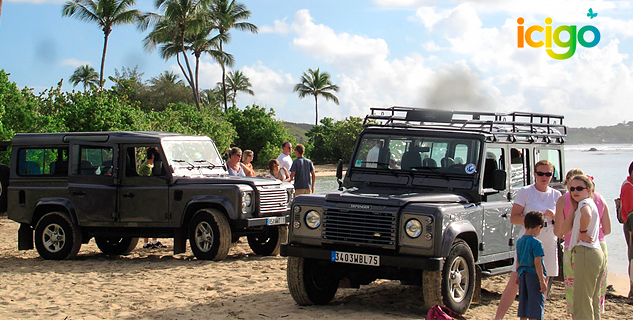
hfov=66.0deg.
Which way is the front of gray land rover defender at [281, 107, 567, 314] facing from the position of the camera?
facing the viewer and to the left of the viewer

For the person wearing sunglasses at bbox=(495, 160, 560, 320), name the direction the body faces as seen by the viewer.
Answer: toward the camera

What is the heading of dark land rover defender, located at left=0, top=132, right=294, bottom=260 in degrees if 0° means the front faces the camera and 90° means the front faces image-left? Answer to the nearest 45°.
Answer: approximately 315°

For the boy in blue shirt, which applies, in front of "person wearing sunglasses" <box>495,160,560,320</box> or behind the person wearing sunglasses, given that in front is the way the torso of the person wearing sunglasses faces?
in front

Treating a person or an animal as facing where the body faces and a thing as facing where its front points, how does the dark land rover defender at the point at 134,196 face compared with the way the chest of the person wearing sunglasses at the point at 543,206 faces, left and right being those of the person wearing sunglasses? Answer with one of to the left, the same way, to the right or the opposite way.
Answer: to the left

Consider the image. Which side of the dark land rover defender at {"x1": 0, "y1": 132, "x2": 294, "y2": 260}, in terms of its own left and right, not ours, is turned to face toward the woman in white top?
front

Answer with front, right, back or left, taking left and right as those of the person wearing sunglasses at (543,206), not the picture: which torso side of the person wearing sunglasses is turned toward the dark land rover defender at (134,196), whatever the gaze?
right

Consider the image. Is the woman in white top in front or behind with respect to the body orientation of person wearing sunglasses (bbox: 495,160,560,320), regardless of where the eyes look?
in front

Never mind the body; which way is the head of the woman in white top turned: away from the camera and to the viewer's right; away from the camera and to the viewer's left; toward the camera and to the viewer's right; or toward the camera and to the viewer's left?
toward the camera and to the viewer's left

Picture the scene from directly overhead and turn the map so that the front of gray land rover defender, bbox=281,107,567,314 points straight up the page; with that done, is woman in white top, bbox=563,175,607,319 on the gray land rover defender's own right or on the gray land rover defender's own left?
on the gray land rover defender's own left

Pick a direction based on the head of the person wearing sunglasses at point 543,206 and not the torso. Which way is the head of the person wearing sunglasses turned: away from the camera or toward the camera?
toward the camera

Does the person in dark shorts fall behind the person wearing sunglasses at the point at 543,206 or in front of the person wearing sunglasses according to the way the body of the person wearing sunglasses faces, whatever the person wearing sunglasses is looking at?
behind
